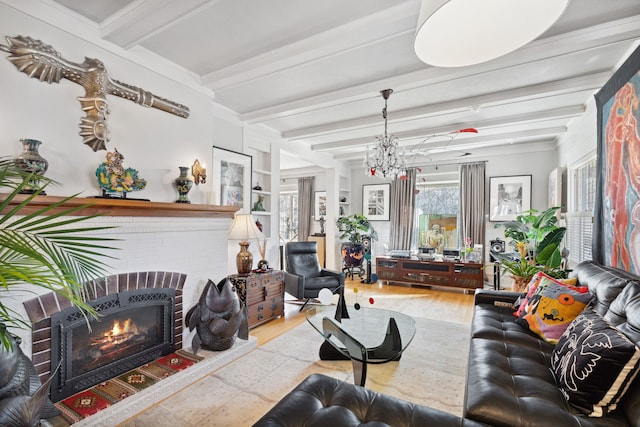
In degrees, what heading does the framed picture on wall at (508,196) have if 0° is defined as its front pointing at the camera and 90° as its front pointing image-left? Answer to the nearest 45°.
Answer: approximately 0°

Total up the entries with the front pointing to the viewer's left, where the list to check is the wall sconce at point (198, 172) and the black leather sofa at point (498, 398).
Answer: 1

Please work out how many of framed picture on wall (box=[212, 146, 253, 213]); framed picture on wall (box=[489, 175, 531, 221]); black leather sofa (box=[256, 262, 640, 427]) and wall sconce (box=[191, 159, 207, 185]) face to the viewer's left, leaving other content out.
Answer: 1

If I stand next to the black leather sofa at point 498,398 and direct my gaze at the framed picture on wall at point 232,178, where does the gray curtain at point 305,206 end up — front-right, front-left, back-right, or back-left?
front-right

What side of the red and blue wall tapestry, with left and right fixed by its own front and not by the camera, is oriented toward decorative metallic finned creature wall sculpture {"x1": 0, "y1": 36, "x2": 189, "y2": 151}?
front

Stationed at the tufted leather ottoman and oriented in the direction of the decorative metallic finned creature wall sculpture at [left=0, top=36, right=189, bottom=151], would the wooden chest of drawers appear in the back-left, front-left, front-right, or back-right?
front-right

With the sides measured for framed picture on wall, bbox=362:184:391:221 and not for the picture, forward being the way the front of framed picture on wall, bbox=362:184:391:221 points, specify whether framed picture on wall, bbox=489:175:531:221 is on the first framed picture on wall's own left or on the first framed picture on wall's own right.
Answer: on the first framed picture on wall's own left

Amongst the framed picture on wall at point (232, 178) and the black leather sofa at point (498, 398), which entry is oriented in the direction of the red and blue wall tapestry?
the framed picture on wall

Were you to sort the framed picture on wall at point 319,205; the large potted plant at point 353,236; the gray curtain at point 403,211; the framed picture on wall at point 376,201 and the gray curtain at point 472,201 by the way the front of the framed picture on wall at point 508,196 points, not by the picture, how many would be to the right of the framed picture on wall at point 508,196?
5

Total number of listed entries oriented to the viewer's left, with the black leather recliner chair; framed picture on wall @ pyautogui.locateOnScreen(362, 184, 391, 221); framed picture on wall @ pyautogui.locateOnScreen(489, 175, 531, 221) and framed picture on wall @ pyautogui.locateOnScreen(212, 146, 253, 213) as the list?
0

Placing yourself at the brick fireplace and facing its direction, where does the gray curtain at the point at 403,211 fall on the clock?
The gray curtain is roughly at 10 o'clock from the brick fireplace.

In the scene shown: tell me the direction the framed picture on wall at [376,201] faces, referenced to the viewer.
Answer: facing the viewer

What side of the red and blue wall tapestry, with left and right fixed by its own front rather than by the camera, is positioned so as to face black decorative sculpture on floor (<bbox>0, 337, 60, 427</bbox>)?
front

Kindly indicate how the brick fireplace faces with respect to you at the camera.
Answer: facing the viewer and to the right of the viewer

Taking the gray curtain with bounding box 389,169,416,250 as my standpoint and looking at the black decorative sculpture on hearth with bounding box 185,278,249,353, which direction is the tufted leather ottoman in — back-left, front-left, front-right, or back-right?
front-left

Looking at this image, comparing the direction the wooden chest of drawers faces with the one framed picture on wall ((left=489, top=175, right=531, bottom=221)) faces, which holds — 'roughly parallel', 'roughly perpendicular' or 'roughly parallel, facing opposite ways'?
roughly perpendicular

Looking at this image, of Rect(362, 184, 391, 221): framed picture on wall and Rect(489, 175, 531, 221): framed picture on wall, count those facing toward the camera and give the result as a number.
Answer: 2

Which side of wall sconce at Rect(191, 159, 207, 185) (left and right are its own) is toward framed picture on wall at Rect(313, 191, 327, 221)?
left
